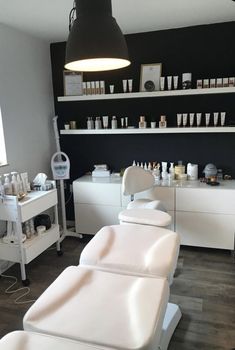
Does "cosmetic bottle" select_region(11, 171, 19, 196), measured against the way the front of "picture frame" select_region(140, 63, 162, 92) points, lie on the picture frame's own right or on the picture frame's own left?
on the picture frame's own right

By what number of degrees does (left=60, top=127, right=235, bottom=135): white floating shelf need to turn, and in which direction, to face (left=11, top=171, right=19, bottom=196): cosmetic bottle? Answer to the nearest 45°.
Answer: approximately 45° to its right

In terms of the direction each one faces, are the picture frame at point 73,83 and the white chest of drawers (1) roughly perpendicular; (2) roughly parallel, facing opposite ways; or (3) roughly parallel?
roughly parallel

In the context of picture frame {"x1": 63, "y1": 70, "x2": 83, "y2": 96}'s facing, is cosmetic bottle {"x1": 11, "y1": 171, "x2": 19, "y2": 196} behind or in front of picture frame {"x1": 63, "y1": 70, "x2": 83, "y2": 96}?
in front

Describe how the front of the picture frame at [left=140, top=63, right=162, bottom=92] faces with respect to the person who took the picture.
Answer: facing the viewer

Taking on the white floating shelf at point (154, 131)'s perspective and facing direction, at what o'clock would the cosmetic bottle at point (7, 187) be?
The cosmetic bottle is roughly at 2 o'clock from the white floating shelf.

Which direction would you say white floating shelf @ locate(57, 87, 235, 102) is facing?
toward the camera

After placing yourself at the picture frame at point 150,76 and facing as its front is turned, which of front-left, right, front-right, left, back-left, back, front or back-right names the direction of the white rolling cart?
front-right

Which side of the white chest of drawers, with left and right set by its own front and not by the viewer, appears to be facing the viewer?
front

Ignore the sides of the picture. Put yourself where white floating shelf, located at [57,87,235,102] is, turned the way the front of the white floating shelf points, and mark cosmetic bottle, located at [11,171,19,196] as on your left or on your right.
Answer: on your right

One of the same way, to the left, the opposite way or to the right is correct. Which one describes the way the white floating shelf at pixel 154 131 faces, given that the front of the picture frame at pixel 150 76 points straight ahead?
the same way
